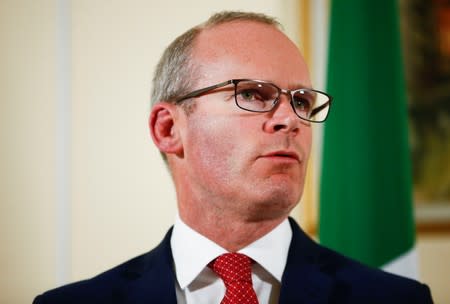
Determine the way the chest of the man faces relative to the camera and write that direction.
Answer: toward the camera

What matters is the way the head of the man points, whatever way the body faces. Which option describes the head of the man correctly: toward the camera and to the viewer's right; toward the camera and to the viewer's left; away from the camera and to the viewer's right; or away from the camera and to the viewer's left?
toward the camera and to the viewer's right

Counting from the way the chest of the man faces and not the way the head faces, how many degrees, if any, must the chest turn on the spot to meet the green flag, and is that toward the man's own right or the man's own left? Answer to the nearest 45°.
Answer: approximately 135° to the man's own left
